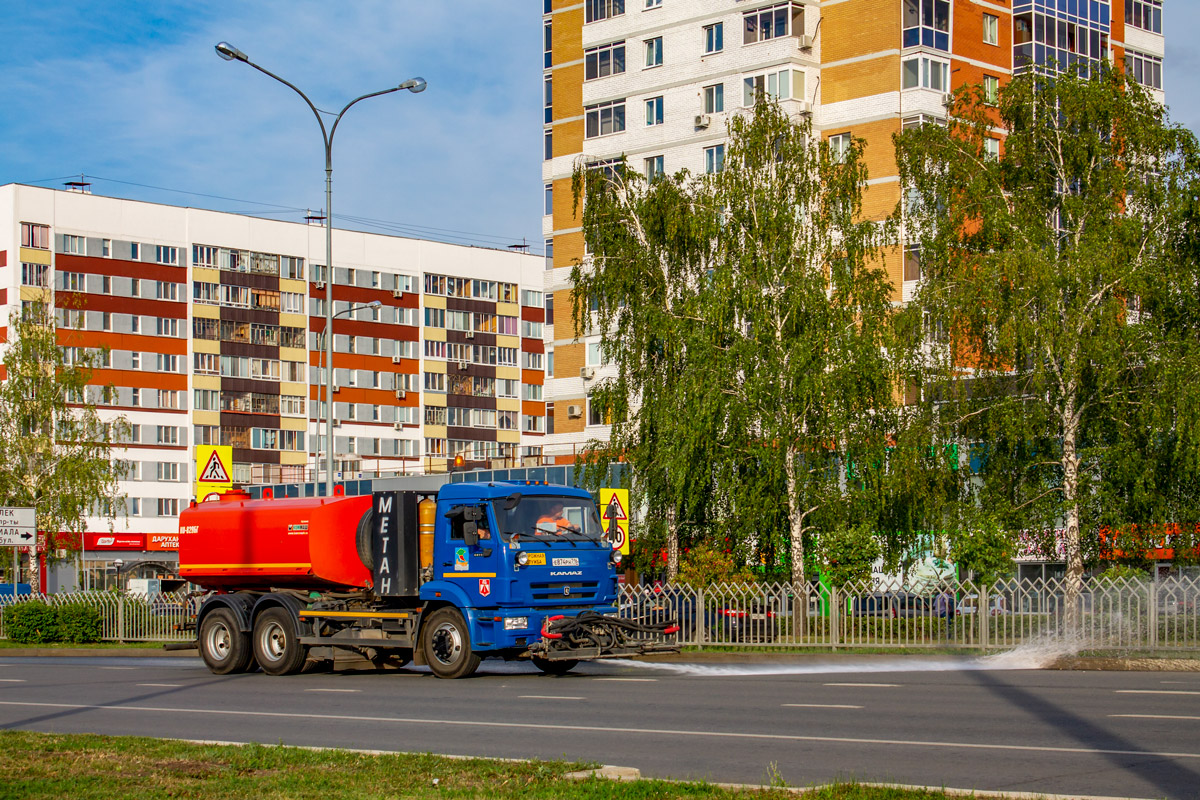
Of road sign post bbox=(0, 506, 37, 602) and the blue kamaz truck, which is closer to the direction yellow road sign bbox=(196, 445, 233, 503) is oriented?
the blue kamaz truck

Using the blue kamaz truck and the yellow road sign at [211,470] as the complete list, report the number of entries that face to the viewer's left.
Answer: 0

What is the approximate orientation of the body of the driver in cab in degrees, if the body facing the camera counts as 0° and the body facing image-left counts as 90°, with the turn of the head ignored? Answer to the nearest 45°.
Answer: approximately 315°

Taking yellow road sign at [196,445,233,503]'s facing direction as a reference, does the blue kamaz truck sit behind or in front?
in front

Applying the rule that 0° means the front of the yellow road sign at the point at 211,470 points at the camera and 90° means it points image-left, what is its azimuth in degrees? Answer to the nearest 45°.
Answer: approximately 0°

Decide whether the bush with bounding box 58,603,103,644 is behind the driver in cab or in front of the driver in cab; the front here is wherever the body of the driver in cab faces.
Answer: behind

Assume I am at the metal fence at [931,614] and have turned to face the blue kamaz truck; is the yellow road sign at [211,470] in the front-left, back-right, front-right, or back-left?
front-right

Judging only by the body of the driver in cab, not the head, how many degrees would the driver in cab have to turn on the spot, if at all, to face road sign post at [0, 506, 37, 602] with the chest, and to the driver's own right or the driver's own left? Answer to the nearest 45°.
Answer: approximately 180°

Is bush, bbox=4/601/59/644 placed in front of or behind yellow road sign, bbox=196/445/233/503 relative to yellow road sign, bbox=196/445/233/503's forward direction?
behind

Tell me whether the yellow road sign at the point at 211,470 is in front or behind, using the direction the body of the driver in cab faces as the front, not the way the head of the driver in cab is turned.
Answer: behind

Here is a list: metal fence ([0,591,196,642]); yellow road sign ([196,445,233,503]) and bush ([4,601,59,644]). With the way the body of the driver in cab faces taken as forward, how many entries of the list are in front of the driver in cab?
0

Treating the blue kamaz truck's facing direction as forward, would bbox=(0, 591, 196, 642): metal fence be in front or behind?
behind

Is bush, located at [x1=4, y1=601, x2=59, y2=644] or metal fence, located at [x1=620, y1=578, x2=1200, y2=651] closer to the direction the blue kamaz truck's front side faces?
the metal fence

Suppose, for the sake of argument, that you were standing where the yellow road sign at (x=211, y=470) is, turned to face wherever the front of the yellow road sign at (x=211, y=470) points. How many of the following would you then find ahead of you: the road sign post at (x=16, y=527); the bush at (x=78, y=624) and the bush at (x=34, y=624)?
0

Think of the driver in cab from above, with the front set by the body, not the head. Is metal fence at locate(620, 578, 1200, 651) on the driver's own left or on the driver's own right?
on the driver's own left

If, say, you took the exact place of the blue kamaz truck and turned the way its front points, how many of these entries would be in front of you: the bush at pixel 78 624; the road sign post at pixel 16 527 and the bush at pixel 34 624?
0

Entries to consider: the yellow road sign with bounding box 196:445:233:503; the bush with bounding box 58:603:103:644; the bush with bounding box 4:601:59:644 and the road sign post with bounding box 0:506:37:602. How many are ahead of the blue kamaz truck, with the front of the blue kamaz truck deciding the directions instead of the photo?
0

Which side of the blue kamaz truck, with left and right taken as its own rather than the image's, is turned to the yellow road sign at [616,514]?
left
